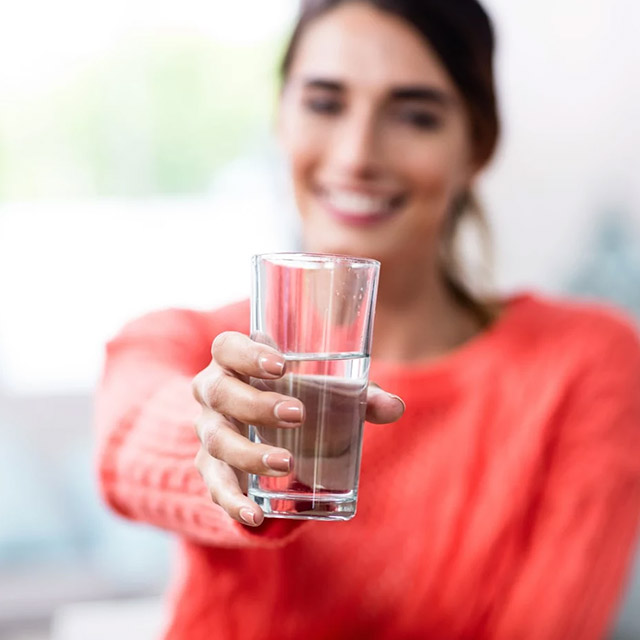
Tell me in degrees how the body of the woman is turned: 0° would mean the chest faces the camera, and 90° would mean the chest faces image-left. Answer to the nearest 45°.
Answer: approximately 0°
